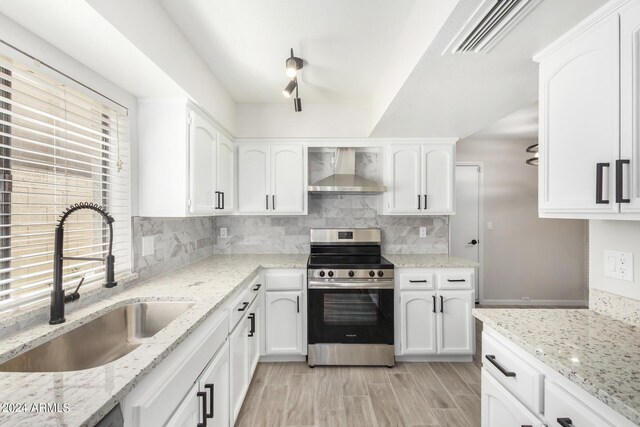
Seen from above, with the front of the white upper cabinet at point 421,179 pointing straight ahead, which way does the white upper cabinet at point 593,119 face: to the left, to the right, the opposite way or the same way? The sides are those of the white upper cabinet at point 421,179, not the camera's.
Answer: to the right

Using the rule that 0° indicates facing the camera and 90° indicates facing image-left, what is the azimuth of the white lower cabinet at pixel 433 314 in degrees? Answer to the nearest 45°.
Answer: approximately 0°

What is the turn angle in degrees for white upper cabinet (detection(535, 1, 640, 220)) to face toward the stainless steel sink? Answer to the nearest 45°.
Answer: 0° — it already faces it

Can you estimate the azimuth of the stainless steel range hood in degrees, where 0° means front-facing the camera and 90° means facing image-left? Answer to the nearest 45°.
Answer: approximately 0°

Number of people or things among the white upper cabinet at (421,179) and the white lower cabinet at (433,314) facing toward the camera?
2

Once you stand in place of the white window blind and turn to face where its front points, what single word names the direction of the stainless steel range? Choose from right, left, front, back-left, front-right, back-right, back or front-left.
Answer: front-left

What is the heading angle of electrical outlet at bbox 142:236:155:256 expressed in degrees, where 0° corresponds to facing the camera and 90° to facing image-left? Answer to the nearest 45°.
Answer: approximately 315°

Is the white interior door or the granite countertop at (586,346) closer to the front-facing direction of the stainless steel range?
the granite countertop

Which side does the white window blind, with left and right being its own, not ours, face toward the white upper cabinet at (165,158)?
left

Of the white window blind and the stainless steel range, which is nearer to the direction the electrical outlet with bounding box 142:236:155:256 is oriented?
the stainless steel range
